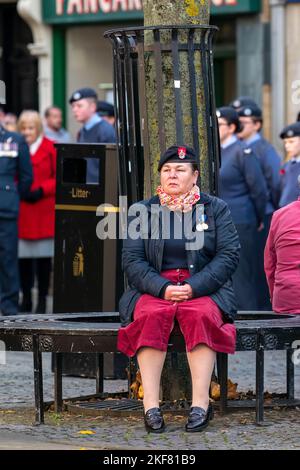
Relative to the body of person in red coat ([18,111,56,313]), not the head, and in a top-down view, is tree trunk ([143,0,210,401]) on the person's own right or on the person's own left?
on the person's own left

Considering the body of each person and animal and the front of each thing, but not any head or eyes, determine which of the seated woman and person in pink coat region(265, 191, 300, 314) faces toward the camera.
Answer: the seated woman

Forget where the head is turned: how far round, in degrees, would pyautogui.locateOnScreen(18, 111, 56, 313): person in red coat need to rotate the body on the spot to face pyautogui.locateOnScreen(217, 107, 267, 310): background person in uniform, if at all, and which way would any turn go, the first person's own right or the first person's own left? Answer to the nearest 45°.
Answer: approximately 90° to the first person's own left

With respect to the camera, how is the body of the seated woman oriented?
toward the camera

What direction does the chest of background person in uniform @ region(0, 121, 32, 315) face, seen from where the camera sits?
toward the camera

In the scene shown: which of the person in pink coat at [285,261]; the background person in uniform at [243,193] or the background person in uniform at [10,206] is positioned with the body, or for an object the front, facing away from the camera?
the person in pink coat

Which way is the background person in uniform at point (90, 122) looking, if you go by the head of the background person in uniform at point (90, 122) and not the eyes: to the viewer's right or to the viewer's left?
to the viewer's left

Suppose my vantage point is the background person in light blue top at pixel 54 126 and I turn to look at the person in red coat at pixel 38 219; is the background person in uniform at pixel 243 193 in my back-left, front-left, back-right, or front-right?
front-left
